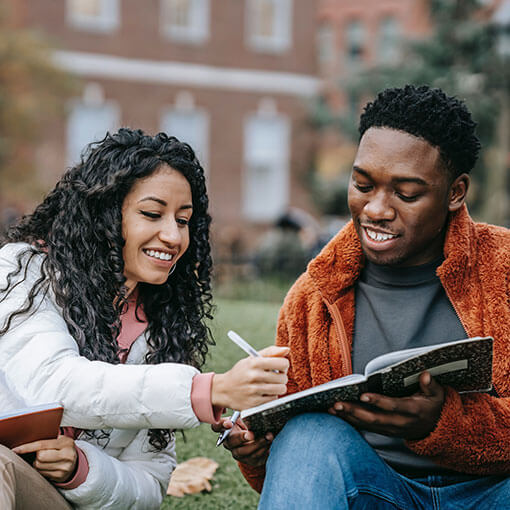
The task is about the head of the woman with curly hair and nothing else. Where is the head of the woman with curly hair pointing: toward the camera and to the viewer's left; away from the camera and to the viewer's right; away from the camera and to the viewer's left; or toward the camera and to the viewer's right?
toward the camera and to the viewer's right

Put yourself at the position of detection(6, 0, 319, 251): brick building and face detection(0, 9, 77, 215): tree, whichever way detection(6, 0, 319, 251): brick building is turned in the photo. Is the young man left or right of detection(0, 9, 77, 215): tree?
left

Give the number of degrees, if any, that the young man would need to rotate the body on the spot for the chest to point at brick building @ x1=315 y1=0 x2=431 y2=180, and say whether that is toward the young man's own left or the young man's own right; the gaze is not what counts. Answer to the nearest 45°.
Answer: approximately 135° to the young man's own right

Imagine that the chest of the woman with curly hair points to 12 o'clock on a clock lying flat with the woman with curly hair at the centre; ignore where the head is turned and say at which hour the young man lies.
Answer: The young man is roughly at 11 o'clock from the woman with curly hair.

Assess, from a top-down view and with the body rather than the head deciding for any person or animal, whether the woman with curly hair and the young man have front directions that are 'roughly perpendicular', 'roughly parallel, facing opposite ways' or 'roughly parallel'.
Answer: roughly perpendicular

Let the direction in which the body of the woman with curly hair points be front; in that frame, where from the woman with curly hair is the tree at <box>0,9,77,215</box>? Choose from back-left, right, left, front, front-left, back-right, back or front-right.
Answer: back-left

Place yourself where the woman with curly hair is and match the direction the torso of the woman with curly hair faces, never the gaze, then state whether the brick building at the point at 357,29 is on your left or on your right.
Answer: on your left

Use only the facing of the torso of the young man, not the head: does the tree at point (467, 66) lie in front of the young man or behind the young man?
behind

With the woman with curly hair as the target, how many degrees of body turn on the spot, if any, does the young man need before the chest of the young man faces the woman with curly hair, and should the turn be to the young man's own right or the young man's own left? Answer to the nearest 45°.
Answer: approximately 45° to the young man's own right

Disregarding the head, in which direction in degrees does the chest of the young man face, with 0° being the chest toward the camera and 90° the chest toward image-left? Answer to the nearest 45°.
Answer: approximately 45°

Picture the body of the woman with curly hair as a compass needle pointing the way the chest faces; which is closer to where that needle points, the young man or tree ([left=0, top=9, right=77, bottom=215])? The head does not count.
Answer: the young man

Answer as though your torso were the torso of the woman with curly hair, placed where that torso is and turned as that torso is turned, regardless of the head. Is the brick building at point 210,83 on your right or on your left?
on your left

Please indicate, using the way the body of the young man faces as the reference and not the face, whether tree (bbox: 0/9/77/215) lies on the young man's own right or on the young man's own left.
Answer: on the young man's own right
